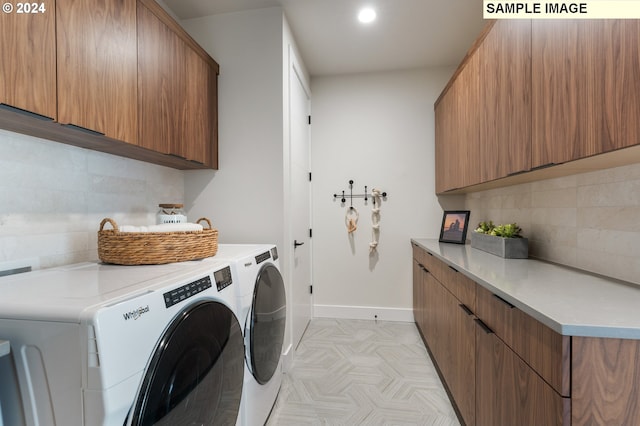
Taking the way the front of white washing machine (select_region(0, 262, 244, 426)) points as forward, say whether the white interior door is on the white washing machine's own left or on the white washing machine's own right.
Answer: on the white washing machine's own left

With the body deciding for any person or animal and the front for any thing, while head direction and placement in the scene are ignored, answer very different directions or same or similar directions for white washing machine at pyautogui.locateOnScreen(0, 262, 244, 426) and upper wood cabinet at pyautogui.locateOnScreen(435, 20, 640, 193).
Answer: very different directions

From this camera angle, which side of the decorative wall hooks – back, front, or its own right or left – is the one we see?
front

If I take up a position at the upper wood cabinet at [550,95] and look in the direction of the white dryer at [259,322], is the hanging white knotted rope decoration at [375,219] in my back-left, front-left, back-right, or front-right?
front-right

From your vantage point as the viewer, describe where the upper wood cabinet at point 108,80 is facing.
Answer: facing the viewer and to the right of the viewer

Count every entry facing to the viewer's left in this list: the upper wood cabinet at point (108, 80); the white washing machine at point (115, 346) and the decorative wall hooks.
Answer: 0

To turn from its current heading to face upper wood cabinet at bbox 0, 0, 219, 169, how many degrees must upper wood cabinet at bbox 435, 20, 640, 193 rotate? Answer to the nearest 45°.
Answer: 0° — it already faces it

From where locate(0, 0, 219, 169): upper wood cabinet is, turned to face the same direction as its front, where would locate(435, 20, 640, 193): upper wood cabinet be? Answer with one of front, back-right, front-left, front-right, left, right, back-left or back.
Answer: front

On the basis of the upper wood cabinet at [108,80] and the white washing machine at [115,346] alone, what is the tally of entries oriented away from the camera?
0

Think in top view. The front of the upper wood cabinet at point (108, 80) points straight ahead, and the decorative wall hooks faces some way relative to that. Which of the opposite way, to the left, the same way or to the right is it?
to the right

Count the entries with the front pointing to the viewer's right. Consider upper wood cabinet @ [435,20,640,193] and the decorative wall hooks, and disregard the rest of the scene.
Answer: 0

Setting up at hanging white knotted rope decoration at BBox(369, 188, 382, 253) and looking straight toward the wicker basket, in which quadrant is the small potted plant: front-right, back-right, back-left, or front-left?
front-left

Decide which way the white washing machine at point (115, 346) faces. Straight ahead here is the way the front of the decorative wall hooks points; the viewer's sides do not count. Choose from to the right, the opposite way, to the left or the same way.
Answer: to the left
